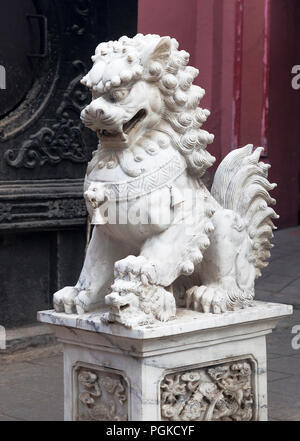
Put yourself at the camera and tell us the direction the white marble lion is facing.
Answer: facing the viewer and to the left of the viewer

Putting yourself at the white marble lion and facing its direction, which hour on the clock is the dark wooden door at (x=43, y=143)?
The dark wooden door is roughly at 4 o'clock from the white marble lion.
